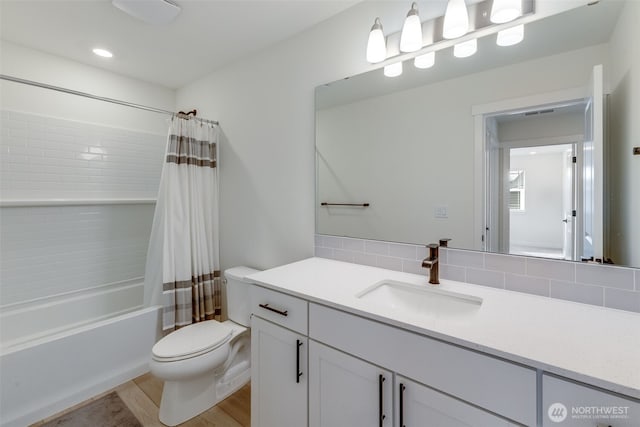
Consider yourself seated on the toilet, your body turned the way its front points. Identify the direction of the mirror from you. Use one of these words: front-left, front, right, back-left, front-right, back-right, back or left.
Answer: left

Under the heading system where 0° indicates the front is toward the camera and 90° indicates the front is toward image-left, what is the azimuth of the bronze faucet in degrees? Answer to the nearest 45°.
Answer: approximately 45°

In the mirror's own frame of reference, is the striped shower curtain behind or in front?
in front

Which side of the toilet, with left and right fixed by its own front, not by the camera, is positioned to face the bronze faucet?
left

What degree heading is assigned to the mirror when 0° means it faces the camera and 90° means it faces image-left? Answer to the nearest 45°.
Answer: approximately 45°

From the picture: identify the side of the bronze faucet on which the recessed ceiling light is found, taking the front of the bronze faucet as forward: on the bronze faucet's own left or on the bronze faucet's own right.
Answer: on the bronze faucet's own right

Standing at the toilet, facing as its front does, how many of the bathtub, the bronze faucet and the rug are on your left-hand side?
1

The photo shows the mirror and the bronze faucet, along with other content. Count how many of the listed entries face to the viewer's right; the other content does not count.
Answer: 0

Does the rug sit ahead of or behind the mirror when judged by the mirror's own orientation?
ahead

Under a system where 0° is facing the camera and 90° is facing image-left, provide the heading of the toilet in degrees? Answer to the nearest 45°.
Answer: approximately 45°

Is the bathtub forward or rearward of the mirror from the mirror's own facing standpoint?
forward

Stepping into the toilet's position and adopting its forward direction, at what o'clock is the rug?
The rug is roughly at 2 o'clock from the toilet.
